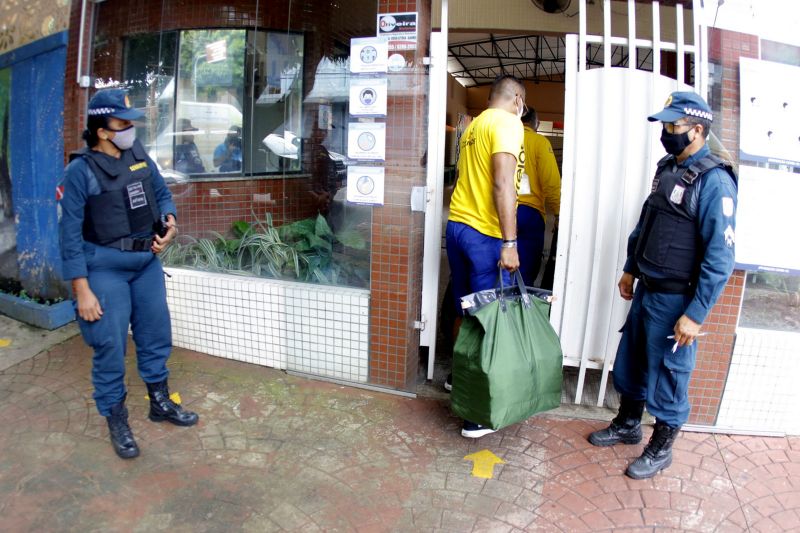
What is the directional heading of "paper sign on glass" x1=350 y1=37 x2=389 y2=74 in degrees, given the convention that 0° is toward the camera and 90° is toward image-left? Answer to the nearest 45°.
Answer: approximately 0°

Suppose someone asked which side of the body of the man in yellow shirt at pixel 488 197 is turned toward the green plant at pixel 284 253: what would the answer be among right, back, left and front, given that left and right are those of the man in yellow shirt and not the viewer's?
left

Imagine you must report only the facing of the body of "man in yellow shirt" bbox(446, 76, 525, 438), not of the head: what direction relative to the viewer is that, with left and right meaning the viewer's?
facing away from the viewer and to the right of the viewer

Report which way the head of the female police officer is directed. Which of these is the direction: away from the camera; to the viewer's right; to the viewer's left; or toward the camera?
to the viewer's right

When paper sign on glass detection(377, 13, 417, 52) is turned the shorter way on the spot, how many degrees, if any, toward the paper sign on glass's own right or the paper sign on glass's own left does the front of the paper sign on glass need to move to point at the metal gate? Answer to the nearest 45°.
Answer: approximately 90° to the paper sign on glass's own left

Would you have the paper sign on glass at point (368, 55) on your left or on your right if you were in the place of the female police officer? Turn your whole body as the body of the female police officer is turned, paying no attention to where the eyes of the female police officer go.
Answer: on your left

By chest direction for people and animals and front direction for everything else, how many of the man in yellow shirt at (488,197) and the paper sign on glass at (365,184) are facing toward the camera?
1
